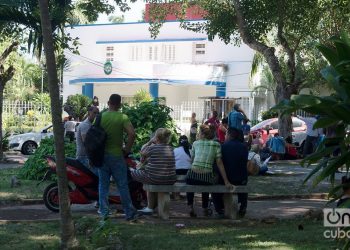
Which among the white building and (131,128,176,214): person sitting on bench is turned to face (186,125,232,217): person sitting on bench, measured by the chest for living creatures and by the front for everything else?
the white building

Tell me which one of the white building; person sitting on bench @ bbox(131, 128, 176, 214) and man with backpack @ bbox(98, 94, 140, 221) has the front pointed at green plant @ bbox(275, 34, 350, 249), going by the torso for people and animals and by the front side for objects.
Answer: the white building

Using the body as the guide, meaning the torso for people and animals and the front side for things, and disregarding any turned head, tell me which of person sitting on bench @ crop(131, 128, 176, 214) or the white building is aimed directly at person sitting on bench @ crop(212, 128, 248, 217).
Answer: the white building

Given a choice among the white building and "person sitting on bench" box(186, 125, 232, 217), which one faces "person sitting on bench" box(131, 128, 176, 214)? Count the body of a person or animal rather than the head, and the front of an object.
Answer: the white building

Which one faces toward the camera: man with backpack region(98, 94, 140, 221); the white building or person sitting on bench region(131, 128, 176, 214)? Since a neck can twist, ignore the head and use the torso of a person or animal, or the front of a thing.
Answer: the white building

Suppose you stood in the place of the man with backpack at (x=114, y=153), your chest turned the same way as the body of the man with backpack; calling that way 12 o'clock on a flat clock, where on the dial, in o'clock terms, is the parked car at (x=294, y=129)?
The parked car is roughly at 1 o'clock from the man with backpack.

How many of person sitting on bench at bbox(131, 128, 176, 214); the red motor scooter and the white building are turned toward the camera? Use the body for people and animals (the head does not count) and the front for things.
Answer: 1

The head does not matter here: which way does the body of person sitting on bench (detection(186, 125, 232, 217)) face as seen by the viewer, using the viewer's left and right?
facing away from the viewer

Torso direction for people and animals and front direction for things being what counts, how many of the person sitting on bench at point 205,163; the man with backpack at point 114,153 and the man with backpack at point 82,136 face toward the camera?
0

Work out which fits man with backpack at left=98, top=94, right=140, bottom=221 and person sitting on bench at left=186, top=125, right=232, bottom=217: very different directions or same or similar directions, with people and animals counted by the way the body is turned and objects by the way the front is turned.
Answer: same or similar directions

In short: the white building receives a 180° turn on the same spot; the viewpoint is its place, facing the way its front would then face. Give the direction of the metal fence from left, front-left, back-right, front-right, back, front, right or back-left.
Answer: back-left

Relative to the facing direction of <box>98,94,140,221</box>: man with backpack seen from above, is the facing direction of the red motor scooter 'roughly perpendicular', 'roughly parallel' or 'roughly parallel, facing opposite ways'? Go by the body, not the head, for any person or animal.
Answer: roughly perpendicular

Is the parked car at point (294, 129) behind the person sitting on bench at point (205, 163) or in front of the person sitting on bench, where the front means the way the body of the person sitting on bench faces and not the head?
in front

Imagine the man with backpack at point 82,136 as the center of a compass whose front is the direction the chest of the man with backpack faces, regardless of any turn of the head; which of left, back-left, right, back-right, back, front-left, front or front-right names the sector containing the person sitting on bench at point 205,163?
front-right

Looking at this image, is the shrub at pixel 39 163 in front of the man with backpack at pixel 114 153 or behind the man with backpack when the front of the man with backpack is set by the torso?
in front

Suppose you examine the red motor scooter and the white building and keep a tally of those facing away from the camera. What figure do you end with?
0

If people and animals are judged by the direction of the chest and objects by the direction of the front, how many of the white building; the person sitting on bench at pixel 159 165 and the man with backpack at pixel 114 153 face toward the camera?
1

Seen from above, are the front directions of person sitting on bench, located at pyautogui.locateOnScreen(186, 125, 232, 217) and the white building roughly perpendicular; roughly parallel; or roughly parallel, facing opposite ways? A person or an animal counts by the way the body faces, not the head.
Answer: roughly parallel, facing opposite ways
